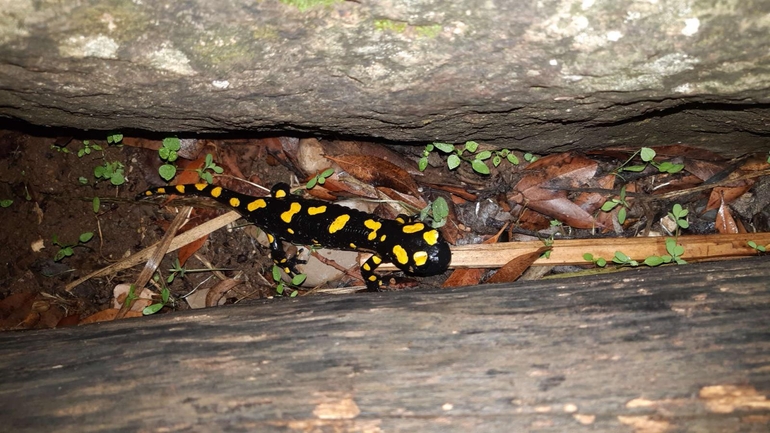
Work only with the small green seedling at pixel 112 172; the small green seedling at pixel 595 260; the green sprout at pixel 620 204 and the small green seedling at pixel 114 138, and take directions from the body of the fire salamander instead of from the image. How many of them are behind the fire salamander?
2

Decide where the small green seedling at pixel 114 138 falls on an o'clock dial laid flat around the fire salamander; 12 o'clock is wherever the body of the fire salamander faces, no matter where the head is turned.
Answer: The small green seedling is roughly at 6 o'clock from the fire salamander.

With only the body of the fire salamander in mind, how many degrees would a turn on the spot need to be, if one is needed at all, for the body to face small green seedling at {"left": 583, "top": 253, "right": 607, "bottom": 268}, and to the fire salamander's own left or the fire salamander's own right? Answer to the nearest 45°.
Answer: approximately 45° to the fire salamander's own right

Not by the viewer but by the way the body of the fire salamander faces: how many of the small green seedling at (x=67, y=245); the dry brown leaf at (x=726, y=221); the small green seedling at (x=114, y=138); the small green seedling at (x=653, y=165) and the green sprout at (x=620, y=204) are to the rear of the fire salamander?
2

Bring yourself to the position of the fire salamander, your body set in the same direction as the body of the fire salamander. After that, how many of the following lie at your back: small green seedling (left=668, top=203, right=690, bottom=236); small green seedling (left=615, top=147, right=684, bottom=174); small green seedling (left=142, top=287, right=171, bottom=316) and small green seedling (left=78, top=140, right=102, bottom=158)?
2

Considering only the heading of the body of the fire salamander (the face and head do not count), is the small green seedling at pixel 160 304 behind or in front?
behind

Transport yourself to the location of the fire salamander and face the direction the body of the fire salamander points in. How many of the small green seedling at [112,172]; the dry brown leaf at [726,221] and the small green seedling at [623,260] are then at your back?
1

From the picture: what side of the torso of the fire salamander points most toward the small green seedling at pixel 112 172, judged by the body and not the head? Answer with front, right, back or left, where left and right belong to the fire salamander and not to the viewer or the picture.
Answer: back

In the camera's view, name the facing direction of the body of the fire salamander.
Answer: to the viewer's right
